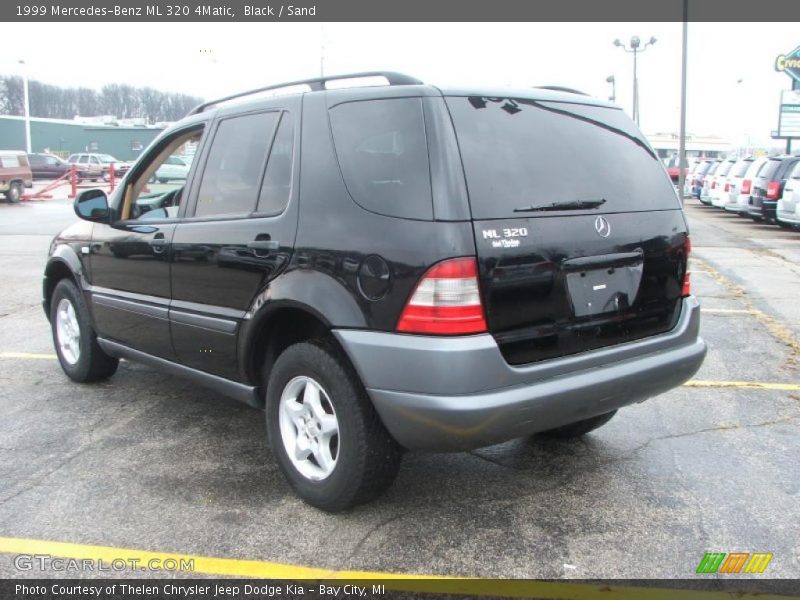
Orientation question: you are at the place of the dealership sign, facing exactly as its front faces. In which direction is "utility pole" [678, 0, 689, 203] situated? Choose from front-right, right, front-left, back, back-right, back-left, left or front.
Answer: front

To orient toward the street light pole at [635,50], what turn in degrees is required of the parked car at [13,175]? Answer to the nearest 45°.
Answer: approximately 180°

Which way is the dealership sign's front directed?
toward the camera

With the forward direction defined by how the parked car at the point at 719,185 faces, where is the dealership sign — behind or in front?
in front

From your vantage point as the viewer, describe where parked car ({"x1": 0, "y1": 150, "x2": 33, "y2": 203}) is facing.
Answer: facing to the left of the viewer

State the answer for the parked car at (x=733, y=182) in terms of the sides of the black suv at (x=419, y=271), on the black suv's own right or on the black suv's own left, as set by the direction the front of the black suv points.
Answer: on the black suv's own right

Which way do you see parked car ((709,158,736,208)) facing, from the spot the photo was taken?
facing away from the viewer and to the right of the viewer

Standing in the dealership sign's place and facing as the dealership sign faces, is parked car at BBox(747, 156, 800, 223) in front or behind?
in front

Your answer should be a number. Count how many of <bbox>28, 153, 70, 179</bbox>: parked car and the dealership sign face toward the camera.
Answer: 1

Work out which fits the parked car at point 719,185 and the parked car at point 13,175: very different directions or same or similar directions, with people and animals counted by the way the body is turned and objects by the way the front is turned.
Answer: very different directions

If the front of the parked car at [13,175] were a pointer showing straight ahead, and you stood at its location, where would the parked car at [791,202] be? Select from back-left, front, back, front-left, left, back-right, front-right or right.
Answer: back-left

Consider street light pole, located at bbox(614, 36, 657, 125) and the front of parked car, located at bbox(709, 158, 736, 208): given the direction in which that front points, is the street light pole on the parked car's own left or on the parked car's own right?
on the parked car's own left
